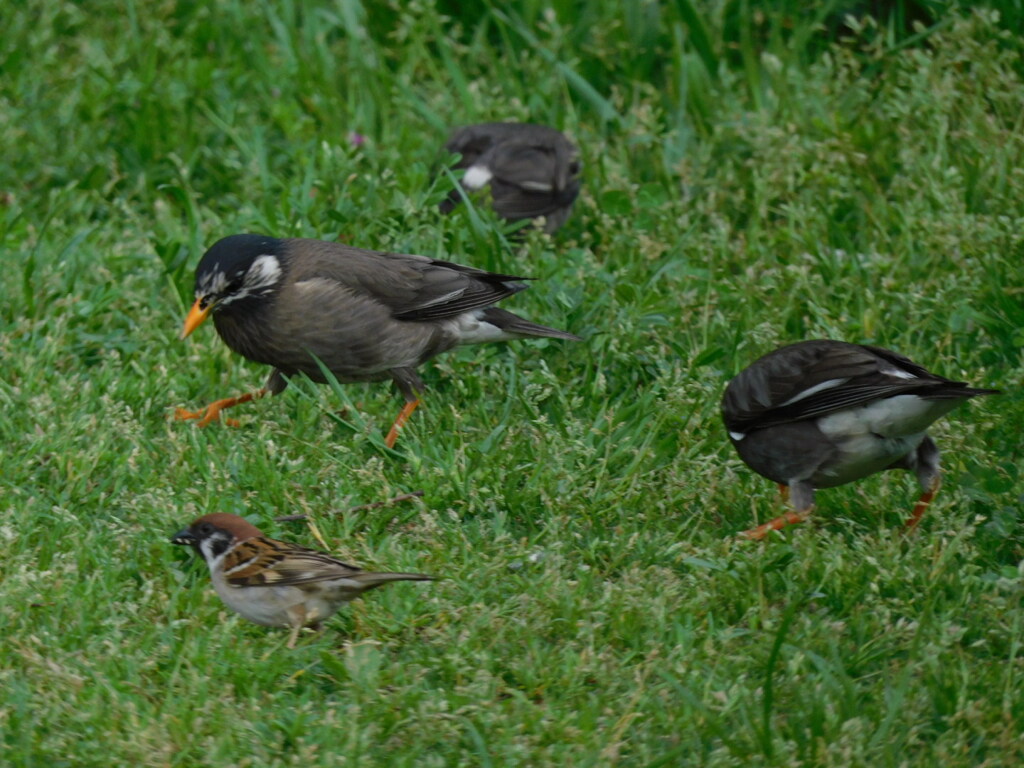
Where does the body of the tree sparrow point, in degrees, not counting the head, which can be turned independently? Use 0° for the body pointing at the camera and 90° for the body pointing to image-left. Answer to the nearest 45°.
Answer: approximately 90°
